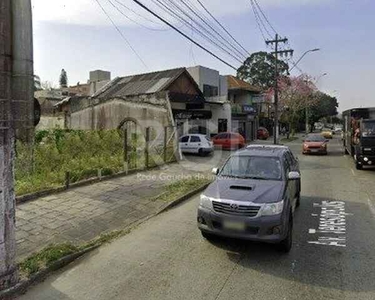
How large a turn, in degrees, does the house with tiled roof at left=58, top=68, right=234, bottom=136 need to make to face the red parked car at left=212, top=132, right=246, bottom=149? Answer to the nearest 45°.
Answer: approximately 45° to its left

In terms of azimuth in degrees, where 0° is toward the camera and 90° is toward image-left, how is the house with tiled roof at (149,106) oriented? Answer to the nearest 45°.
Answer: approximately 315°

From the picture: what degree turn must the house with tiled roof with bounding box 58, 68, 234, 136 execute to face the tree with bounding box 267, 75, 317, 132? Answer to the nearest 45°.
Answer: approximately 90° to its left

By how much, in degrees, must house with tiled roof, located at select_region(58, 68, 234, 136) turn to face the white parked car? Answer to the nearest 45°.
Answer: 0° — it already faces it

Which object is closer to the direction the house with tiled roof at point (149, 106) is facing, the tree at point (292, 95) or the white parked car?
the white parked car
